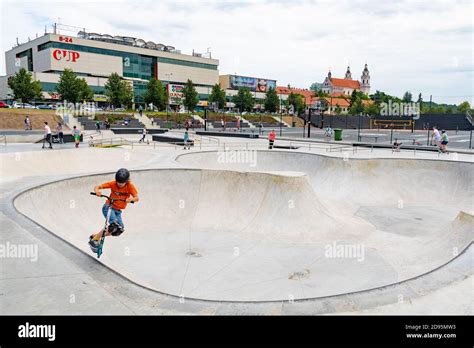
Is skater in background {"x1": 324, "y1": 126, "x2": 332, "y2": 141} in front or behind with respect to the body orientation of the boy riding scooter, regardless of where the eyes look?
behind

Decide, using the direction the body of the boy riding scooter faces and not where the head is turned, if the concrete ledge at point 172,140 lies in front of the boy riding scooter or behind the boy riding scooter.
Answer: behind
